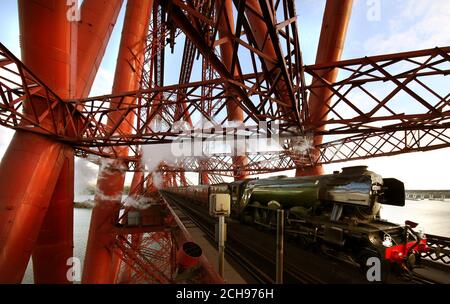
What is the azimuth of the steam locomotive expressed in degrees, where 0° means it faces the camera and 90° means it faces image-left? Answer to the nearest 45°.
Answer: approximately 315°
